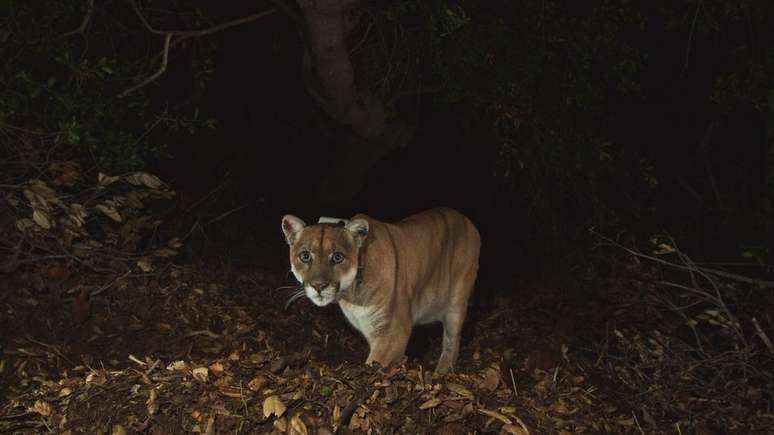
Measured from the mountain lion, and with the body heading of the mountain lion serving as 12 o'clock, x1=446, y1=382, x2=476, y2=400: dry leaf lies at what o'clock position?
The dry leaf is roughly at 10 o'clock from the mountain lion.

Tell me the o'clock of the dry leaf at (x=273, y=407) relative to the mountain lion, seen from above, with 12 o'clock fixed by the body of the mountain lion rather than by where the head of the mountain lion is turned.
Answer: The dry leaf is roughly at 11 o'clock from the mountain lion.

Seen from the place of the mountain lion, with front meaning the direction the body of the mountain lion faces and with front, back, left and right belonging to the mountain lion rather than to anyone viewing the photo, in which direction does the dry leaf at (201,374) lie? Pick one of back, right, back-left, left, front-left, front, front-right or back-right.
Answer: front

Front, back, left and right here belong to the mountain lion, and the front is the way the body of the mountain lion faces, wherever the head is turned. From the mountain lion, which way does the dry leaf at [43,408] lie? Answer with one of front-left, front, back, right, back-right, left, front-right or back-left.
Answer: front

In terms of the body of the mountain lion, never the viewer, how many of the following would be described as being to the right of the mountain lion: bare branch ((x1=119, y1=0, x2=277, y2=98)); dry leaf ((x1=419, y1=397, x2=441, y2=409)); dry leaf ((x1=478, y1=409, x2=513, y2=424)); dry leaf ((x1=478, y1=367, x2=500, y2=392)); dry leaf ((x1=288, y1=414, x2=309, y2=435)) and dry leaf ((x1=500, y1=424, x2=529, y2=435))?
1

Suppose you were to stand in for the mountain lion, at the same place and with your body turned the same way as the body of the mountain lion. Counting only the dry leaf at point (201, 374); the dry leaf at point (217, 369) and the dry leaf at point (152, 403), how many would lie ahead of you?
3

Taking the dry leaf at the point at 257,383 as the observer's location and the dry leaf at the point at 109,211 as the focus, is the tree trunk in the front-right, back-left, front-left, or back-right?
front-right

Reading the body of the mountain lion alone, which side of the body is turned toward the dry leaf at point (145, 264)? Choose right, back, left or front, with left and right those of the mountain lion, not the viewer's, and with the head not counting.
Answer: right

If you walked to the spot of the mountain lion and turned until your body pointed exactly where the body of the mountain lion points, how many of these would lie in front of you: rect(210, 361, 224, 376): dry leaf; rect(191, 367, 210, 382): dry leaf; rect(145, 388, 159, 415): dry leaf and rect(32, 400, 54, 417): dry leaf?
4

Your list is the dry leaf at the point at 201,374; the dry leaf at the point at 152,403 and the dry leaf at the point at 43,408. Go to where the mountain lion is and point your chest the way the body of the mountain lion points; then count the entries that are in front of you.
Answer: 3

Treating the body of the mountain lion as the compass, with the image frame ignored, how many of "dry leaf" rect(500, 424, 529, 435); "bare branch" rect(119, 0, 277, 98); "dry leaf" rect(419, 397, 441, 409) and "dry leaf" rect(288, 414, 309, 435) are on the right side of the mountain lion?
1

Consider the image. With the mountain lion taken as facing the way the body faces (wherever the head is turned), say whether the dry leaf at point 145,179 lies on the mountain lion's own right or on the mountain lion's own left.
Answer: on the mountain lion's own right

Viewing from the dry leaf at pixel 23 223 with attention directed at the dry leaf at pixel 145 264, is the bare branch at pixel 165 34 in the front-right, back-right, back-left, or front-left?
front-left

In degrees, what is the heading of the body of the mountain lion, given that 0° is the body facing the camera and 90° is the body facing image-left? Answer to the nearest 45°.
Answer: approximately 45°

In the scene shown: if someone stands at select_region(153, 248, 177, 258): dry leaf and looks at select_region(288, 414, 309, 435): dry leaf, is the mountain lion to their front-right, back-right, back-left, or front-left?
front-left

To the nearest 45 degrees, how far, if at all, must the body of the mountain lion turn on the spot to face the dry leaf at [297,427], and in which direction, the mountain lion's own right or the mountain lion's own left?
approximately 45° to the mountain lion's own left

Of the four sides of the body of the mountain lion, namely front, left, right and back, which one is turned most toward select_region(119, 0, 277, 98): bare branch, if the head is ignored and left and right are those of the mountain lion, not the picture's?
right
